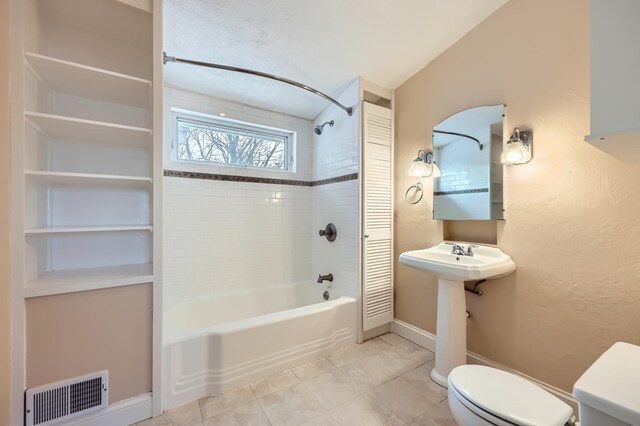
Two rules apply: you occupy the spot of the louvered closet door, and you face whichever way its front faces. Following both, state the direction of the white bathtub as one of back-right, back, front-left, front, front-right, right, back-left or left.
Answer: right

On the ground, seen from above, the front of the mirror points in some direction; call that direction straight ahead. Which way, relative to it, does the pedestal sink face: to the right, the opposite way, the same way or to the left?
the same way

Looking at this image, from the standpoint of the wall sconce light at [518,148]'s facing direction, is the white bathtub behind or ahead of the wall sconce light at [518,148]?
ahead

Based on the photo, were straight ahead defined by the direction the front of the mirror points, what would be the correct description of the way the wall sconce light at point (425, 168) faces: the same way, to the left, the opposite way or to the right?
the same way

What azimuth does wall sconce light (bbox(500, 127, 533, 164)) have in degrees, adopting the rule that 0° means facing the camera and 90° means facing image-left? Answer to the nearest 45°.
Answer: approximately 45°

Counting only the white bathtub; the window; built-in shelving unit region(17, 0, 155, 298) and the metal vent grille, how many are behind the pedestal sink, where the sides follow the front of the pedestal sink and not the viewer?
0

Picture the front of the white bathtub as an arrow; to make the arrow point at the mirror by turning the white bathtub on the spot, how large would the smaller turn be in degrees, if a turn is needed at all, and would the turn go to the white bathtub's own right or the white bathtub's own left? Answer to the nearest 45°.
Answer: approximately 45° to the white bathtub's own left

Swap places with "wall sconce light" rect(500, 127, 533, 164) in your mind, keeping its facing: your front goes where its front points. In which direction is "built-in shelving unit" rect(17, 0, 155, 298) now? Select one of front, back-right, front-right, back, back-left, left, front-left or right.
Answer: front

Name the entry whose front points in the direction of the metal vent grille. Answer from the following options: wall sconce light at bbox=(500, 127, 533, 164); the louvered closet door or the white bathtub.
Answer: the wall sconce light

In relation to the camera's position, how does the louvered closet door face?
facing the viewer and to the right of the viewer

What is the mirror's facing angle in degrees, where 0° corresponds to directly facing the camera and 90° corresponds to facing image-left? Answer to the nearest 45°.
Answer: approximately 45°

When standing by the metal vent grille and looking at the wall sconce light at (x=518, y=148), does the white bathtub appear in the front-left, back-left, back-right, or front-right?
front-left

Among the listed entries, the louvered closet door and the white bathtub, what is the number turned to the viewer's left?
0

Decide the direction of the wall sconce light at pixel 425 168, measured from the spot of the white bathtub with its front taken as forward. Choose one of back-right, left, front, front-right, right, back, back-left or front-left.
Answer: front-left

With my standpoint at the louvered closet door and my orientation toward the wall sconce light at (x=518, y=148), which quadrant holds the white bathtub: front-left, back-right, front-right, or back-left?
back-right

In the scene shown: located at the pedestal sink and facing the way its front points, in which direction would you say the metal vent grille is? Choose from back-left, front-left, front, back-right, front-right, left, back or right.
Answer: front

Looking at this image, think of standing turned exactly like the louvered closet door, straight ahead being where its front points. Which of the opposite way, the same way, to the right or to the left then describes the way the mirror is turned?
to the right

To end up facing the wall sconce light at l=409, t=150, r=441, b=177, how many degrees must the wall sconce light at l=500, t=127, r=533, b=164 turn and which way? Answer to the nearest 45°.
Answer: approximately 45° to its right

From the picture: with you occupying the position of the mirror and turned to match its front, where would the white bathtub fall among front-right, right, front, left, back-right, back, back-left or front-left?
front
